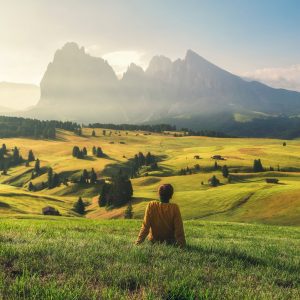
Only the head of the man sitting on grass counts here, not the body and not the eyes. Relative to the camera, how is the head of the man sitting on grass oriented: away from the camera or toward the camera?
away from the camera

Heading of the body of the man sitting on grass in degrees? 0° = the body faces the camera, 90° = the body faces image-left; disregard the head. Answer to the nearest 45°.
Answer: approximately 180°
